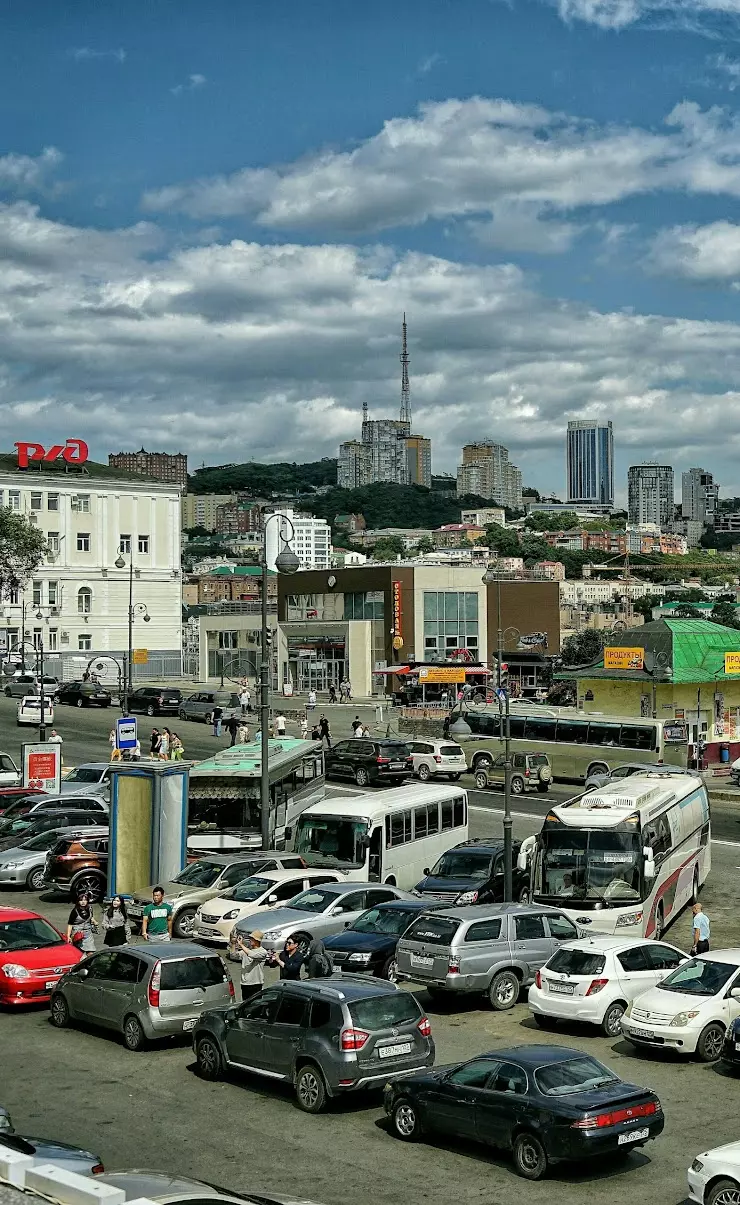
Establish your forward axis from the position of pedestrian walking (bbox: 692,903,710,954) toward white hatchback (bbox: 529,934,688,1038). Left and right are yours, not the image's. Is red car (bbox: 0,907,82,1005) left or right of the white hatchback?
right

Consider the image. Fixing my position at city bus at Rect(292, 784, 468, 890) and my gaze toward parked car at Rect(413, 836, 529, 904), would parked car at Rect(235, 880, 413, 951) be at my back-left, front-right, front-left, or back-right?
front-right

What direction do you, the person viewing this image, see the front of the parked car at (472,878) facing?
facing the viewer and to the left of the viewer

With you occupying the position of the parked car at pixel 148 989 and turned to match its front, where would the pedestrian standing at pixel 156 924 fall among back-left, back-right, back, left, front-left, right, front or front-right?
front-right

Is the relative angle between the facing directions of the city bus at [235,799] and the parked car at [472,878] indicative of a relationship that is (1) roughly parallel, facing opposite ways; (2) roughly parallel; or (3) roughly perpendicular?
roughly parallel

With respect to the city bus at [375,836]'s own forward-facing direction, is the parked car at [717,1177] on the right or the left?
on its left

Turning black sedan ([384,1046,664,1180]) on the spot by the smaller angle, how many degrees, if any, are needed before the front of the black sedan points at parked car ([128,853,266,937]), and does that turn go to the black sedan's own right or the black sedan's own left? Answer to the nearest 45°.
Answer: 0° — it already faces it

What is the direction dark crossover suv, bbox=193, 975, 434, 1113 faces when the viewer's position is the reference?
facing away from the viewer and to the left of the viewer

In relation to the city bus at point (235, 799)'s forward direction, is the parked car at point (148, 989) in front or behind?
in front

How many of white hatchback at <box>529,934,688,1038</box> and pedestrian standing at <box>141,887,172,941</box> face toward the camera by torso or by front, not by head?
1

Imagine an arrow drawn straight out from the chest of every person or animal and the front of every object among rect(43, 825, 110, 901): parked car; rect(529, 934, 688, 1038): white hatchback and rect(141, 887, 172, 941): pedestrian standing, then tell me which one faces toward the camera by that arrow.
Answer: the pedestrian standing

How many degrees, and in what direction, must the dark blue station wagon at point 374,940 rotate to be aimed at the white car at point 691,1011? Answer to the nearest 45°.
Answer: approximately 90° to its left

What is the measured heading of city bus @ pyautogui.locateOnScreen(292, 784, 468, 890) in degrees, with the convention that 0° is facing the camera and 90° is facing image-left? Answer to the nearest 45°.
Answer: approximately 45°

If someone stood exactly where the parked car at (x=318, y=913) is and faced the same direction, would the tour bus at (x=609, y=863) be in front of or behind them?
behind

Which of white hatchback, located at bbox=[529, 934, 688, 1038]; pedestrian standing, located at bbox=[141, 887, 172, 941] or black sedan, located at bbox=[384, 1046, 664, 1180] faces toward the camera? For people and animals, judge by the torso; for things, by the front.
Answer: the pedestrian standing

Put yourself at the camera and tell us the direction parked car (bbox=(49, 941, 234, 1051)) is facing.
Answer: facing away from the viewer and to the left of the viewer

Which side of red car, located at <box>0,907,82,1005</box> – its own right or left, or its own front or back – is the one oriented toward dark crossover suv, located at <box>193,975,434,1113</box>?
front
